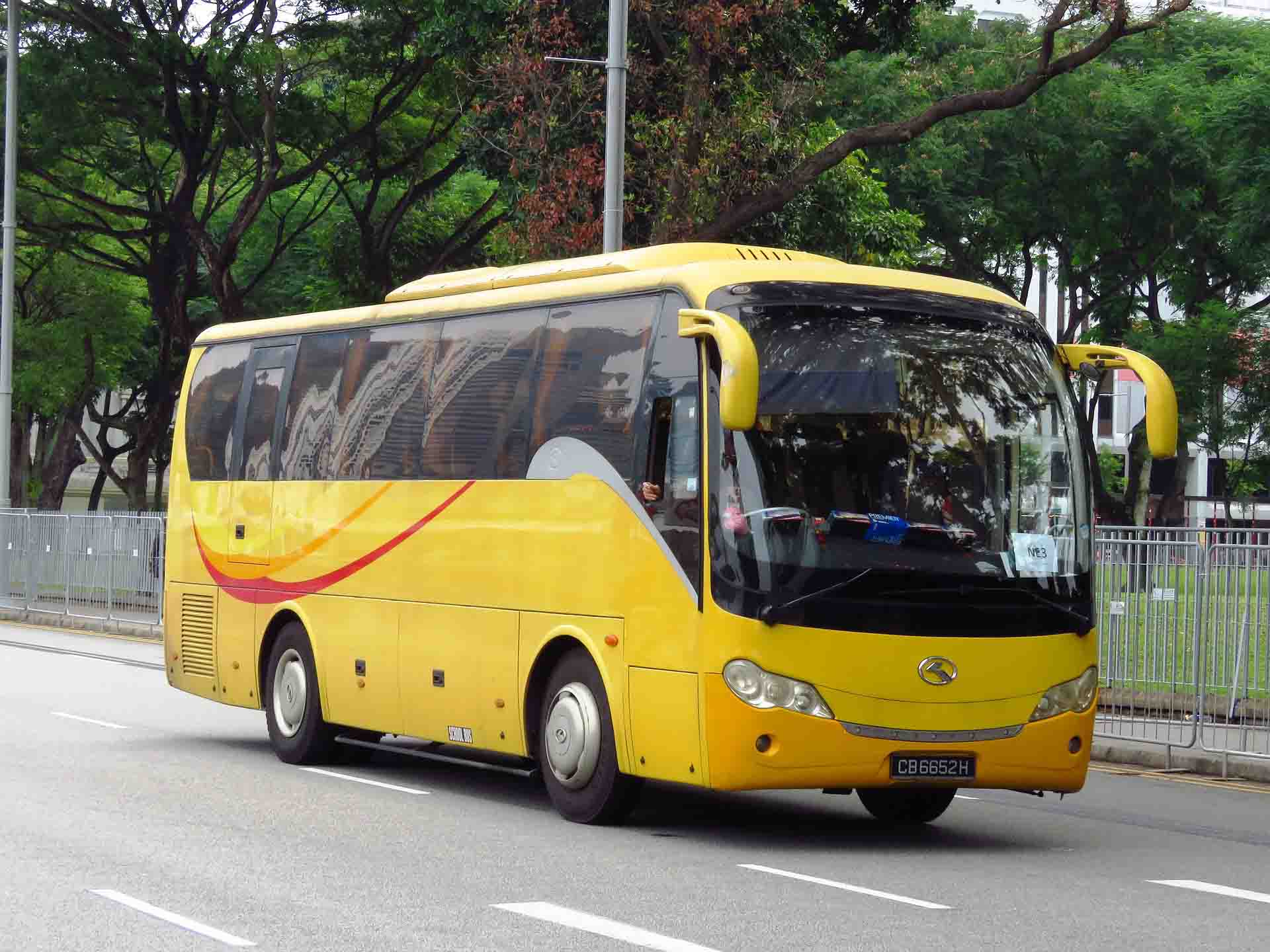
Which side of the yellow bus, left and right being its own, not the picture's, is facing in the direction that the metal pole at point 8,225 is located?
back

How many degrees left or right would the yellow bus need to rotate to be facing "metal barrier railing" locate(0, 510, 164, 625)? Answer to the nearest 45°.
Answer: approximately 180°

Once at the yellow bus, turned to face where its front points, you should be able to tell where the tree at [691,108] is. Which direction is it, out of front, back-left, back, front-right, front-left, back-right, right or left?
back-left

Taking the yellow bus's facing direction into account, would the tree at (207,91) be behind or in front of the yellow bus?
behind

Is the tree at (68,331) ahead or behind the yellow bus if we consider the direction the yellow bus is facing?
behind

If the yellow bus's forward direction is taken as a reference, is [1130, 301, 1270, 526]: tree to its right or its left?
on its left

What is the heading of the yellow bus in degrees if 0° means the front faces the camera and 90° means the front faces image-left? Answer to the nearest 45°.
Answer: approximately 315°

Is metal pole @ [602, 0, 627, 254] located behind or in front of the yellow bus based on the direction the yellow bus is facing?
behind

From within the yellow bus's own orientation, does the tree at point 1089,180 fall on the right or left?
on its left

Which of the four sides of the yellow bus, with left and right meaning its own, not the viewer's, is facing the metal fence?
left
